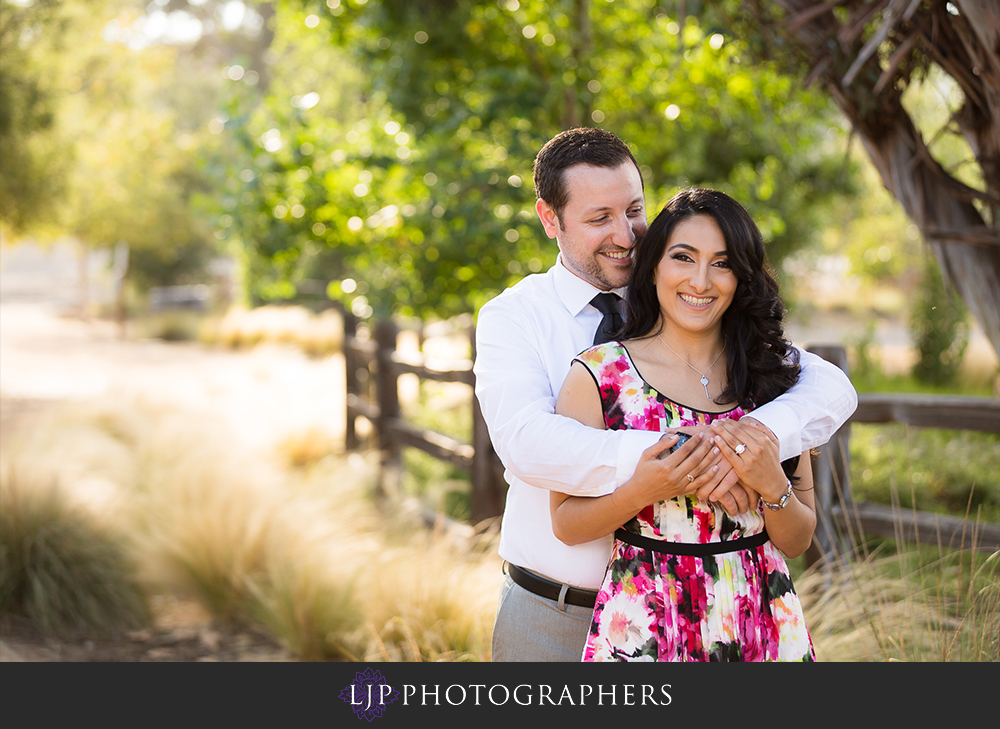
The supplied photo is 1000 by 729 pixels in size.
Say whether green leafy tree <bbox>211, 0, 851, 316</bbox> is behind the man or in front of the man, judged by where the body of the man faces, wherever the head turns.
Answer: behind

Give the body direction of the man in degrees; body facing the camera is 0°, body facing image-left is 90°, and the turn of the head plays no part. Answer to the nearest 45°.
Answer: approximately 315°

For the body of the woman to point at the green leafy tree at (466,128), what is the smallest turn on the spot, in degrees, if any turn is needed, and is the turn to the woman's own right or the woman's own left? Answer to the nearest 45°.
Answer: approximately 180°

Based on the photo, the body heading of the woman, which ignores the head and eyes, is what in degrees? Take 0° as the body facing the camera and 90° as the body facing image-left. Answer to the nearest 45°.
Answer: approximately 0°

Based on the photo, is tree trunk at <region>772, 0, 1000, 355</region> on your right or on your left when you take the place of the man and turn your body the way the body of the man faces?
on your left

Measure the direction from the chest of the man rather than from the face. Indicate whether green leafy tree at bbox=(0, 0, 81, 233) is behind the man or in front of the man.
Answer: behind

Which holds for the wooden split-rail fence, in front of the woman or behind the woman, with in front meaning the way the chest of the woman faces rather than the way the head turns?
behind
